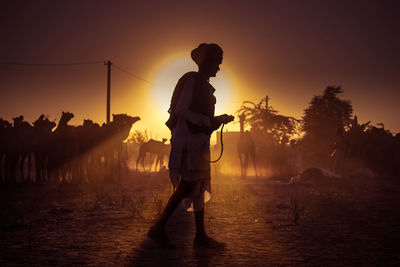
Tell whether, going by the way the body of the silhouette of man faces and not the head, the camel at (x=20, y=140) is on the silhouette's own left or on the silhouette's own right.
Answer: on the silhouette's own left

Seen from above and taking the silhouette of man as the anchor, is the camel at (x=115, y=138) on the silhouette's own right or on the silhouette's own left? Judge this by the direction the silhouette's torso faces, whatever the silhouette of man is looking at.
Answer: on the silhouette's own left

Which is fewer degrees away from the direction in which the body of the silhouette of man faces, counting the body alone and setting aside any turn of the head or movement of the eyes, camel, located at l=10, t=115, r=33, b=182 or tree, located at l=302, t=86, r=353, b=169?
the tree

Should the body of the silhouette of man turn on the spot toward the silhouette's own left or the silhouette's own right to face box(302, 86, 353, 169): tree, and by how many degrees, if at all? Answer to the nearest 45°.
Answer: approximately 90° to the silhouette's own left

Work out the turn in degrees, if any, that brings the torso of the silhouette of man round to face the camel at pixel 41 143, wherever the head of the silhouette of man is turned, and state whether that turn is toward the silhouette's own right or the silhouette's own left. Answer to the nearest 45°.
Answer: approximately 135° to the silhouette's own left

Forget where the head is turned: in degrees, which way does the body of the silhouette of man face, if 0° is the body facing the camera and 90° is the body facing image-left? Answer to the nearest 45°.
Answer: approximately 270°
